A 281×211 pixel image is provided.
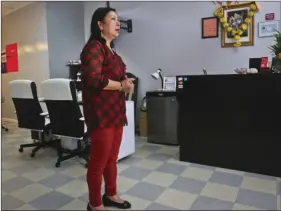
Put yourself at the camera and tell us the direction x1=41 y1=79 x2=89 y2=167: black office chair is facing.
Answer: facing away from the viewer and to the right of the viewer

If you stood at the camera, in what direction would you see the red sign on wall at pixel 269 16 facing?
facing the viewer

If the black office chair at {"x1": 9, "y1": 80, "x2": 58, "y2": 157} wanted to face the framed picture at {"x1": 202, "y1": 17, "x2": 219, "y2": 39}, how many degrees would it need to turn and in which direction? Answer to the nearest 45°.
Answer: approximately 45° to its right

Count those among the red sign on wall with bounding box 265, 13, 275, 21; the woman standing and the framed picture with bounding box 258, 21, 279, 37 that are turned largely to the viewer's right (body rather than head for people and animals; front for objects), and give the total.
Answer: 1

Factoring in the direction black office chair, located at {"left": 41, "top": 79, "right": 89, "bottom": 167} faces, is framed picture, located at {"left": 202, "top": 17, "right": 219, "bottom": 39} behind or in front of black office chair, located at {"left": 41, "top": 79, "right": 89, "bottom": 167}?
in front

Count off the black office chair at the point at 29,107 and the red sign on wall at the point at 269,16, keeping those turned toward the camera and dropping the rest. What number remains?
1

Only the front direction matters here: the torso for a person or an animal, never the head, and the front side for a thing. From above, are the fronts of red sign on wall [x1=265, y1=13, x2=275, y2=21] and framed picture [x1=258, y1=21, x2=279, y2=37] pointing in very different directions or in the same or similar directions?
same or similar directions

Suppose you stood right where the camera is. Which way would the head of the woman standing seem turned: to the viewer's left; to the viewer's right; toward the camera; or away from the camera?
to the viewer's right

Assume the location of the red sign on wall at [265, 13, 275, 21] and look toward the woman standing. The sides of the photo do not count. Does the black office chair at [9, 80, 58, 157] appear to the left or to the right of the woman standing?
right

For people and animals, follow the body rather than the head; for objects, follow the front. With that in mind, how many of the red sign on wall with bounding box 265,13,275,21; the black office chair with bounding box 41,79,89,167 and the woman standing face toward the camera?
1

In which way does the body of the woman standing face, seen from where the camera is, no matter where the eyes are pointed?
to the viewer's right

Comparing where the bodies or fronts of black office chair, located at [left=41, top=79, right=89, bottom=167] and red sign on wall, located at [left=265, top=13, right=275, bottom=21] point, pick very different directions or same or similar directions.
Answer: very different directions

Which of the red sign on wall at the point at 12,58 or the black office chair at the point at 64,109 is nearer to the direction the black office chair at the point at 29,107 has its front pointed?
the red sign on wall

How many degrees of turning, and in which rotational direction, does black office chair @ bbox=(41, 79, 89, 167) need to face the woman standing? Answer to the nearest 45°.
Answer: approximately 135° to its right

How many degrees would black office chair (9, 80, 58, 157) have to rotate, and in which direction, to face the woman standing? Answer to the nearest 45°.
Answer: approximately 135° to its right

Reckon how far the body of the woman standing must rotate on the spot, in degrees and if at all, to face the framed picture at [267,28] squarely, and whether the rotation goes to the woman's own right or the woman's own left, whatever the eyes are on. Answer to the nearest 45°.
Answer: approximately 45° to the woman's own left

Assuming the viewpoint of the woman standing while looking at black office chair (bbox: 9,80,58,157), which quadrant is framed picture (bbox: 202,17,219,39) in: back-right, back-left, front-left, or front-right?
front-right
